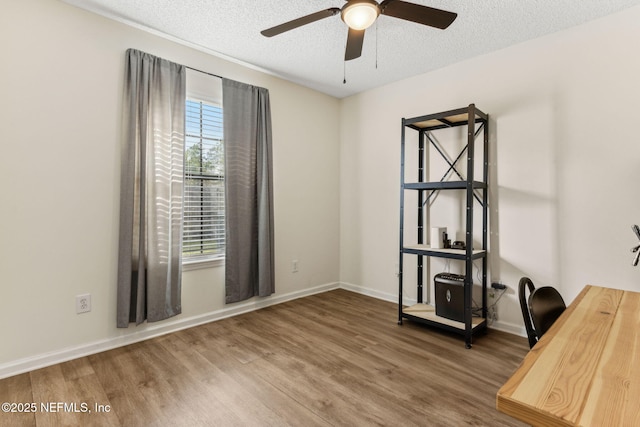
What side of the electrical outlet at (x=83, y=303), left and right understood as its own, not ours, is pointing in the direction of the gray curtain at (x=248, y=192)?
left

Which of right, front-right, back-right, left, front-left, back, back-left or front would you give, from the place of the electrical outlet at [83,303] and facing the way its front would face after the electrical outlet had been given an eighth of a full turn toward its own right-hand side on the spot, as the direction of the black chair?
left

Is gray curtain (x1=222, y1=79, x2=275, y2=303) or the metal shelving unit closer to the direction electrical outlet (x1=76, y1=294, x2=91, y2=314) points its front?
the metal shelving unit

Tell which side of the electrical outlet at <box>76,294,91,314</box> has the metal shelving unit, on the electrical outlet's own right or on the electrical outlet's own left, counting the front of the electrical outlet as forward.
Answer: on the electrical outlet's own left

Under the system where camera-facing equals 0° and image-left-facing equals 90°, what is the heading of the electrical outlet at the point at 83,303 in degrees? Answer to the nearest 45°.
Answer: approximately 0°

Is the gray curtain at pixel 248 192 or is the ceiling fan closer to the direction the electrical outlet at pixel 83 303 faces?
the ceiling fan

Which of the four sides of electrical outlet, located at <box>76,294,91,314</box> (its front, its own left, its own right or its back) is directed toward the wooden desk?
front
